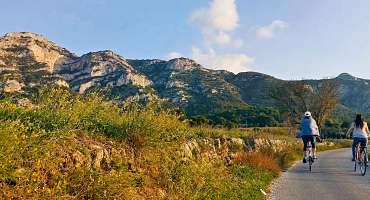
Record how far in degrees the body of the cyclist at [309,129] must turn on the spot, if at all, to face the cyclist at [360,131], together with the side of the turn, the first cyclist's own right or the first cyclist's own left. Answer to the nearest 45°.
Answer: approximately 90° to the first cyclist's own right

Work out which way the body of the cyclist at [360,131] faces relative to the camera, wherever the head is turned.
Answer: away from the camera

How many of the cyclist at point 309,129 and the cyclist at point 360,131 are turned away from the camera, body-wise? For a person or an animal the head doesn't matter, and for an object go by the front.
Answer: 2

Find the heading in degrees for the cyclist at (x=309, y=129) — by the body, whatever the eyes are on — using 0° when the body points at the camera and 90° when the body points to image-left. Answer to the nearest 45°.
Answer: approximately 180°
